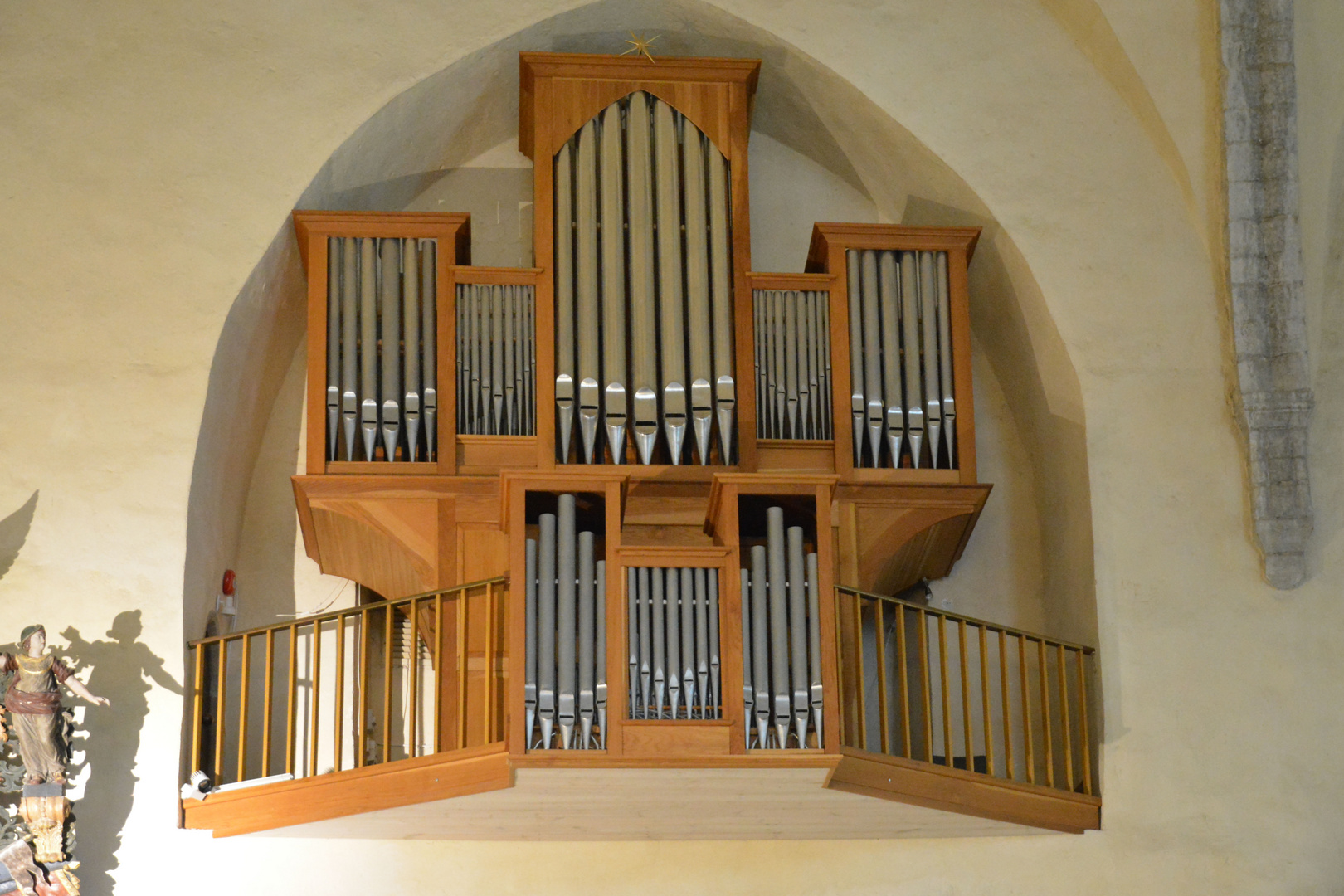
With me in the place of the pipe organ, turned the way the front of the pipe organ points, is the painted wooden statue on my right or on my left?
on my right

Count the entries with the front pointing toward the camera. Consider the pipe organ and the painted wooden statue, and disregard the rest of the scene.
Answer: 2

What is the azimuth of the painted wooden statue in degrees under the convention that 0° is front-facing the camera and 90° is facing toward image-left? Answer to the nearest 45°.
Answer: approximately 0°

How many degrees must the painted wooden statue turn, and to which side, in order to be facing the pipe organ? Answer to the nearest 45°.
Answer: approximately 90° to its left
